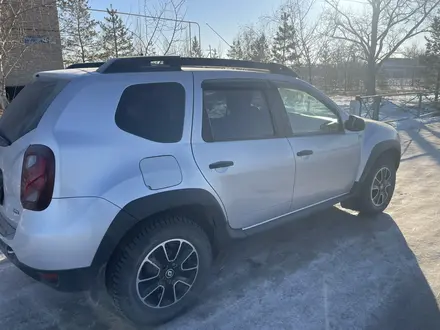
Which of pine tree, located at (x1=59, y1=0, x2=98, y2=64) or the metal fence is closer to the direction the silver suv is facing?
the metal fence

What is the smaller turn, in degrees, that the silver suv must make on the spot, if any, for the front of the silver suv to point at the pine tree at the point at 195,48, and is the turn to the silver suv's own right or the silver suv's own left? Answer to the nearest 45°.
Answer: approximately 45° to the silver suv's own left

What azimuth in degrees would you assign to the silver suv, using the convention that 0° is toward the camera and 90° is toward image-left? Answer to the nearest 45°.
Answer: approximately 225°

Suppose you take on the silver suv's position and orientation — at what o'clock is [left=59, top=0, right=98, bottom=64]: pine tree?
The pine tree is roughly at 10 o'clock from the silver suv.

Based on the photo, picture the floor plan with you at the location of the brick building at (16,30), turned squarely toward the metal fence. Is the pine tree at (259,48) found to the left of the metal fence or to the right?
left

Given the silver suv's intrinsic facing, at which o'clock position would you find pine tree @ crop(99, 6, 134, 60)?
The pine tree is roughly at 10 o'clock from the silver suv.

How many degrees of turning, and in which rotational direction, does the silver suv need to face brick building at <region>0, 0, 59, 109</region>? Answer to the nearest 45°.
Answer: approximately 90° to its left

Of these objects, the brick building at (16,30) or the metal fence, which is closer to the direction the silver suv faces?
the metal fence

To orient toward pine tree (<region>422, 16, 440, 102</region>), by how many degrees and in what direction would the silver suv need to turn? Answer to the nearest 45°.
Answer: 0° — it already faces it
